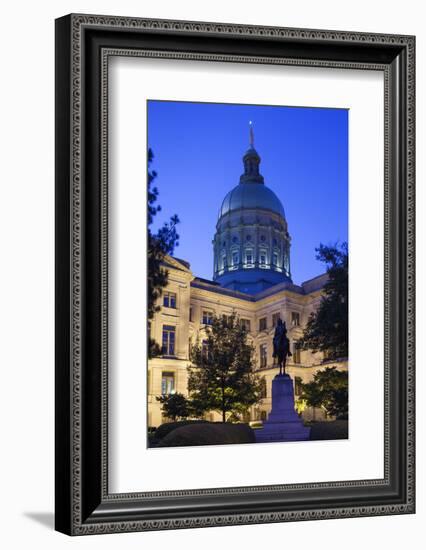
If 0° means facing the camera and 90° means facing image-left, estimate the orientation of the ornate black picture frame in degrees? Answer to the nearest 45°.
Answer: approximately 315°
